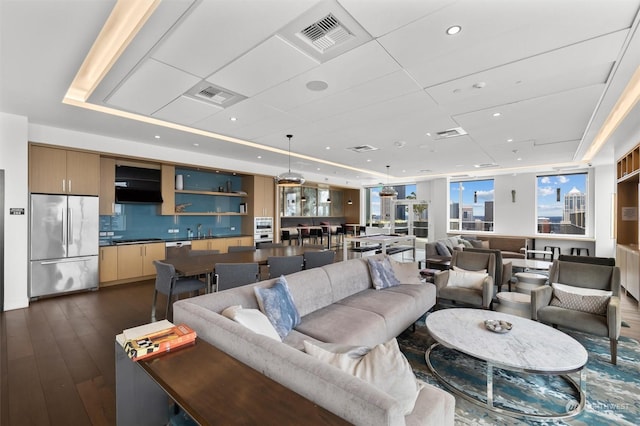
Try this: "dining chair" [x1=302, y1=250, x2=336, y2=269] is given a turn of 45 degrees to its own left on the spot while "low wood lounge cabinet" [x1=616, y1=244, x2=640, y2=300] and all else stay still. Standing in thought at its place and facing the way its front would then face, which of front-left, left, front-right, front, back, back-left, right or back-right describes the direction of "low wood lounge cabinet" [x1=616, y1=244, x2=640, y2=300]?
back

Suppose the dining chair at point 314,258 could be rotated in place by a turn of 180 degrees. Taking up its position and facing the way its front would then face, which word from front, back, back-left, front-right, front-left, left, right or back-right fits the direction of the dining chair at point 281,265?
right

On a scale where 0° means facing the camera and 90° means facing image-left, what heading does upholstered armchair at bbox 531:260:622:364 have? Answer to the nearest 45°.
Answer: approximately 45°

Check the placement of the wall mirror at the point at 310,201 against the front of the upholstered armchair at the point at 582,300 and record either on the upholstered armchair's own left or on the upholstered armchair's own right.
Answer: on the upholstered armchair's own right

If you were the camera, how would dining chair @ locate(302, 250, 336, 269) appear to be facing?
facing away from the viewer and to the left of the viewer

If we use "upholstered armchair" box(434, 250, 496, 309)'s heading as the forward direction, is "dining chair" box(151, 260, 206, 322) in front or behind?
in front

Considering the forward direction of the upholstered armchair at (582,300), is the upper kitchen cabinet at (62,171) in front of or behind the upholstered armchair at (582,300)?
in front

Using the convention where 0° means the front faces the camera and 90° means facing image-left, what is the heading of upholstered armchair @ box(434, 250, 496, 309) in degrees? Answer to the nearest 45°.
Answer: approximately 45°
